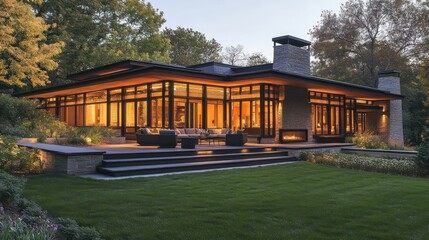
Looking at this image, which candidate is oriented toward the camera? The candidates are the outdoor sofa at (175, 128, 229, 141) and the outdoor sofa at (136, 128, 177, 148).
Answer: the outdoor sofa at (175, 128, 229, 141)

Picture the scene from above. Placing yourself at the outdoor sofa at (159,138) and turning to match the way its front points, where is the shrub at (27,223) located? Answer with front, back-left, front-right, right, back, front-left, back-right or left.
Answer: back

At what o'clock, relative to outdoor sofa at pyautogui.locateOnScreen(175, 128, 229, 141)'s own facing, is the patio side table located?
The patio side table is roughly at 12 o'clock from the outdoor sofa.

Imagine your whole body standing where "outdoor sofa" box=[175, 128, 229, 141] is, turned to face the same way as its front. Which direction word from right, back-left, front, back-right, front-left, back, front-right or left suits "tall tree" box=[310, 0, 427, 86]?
back-left

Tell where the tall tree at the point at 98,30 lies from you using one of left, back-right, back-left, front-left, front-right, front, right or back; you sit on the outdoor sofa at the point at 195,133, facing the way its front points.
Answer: back-right

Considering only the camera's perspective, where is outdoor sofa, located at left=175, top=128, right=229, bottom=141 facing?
facing the viewer

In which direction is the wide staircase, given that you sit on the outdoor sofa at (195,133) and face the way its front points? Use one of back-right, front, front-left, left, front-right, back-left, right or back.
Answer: front

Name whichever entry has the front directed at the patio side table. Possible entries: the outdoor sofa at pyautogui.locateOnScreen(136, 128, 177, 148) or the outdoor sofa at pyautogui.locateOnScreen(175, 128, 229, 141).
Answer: the outdoor sofa at pyautogui.locateOnScreen(175, 128, 229, 141)

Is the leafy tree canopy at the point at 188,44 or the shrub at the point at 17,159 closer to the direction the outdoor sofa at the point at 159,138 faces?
the leafy tree canopy
